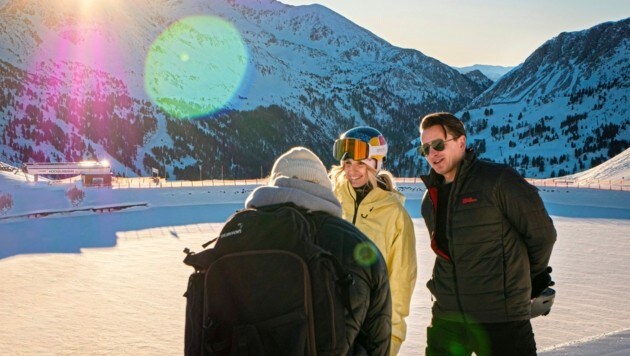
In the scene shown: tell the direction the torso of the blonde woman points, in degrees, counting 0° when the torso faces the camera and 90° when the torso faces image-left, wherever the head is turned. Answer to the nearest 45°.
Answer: approximately 45°

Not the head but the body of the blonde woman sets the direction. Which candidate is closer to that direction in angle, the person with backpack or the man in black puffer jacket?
the person with backpack

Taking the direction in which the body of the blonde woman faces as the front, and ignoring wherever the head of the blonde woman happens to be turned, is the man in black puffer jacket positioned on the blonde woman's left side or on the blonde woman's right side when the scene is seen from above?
on the blonde woman's left side

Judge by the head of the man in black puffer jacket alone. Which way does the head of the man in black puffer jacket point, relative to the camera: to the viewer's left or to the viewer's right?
to the viewer's left

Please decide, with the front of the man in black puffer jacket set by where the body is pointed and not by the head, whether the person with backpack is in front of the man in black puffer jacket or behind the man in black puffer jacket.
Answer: in front

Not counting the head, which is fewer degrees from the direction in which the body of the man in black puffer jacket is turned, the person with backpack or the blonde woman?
the person with backpack

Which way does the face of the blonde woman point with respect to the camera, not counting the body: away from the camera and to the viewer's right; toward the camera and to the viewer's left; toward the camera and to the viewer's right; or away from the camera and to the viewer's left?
toward the camera and to the viewer's left

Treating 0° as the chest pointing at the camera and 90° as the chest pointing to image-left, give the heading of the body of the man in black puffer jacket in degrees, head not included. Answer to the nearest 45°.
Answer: approximately 45°

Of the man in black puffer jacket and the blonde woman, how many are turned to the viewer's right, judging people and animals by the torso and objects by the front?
0
